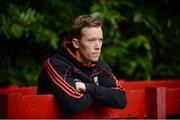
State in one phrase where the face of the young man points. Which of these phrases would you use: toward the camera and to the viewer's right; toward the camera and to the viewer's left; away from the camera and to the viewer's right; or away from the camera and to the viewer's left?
toward the camera and to the viewer's right

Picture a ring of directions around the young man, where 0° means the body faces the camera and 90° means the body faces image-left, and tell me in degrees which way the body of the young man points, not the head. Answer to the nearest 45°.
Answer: approximately 315°
